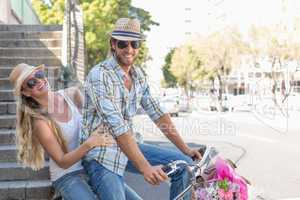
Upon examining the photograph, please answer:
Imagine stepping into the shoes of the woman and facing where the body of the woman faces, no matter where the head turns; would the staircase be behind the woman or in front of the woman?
behind

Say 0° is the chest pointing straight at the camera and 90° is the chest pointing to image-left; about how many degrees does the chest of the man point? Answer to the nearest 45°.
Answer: approximately 315°

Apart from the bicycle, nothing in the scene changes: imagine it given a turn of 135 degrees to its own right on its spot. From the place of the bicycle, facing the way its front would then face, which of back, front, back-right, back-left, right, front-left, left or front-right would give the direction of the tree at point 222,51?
right

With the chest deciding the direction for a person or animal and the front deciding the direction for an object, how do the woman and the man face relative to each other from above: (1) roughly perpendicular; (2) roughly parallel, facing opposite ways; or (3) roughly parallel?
roughly parallel

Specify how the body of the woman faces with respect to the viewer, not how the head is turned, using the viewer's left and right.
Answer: facing the viewer and to the right of the viewer

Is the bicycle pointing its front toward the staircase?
no

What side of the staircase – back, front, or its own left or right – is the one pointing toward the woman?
front

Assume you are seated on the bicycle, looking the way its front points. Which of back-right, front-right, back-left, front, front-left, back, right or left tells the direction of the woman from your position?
back-right

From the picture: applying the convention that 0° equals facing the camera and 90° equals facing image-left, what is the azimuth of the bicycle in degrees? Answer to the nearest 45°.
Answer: approximately 315°

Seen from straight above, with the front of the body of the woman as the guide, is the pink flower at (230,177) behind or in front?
in front

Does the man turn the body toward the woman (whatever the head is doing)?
no

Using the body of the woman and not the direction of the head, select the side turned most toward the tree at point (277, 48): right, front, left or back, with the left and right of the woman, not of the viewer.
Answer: left

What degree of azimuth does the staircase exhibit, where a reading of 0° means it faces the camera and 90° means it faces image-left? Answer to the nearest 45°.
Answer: approximately 0°
